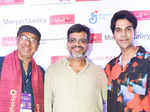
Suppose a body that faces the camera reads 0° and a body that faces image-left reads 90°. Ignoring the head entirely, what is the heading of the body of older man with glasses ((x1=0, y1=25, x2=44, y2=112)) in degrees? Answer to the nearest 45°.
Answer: approximately 0°

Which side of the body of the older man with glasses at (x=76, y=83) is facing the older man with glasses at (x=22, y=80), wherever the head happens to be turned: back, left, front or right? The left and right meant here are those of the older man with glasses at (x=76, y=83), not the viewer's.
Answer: right

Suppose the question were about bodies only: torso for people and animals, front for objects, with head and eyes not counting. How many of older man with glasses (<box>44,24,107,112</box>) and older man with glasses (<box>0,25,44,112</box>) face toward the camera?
2

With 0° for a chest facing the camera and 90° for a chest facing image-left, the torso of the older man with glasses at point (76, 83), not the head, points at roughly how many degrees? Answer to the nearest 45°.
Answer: approximately 0°

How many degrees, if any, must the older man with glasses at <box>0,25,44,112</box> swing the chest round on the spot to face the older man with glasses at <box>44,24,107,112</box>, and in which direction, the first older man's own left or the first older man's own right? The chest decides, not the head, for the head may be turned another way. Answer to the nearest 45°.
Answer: approximately 45° to the first older man's own left
